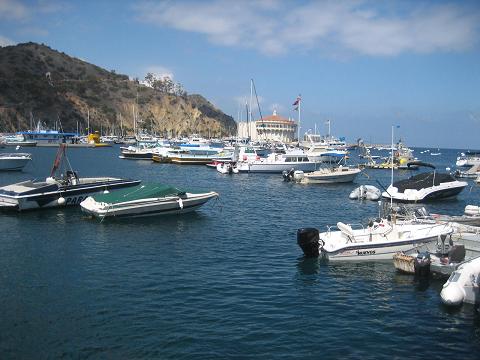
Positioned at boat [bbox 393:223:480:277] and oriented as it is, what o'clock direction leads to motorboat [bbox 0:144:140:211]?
The motorboat is roughly at 8 o'clock from the boat.

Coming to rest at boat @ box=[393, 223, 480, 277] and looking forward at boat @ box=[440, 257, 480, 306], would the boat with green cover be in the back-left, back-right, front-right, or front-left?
back-right

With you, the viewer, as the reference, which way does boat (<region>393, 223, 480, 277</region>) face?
facing away from the viewer and to the right of the viewer

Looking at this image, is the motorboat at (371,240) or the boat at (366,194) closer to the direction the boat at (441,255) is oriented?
the boat

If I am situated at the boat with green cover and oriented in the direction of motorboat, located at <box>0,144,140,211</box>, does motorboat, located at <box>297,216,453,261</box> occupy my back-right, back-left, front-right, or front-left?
back-left

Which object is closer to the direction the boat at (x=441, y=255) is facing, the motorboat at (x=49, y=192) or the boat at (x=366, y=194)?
the boat

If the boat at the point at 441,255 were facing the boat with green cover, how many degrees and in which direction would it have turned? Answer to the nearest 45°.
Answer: approximately 135° to its left

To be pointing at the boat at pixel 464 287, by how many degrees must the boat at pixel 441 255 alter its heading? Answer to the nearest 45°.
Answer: approximately 135° to its right
